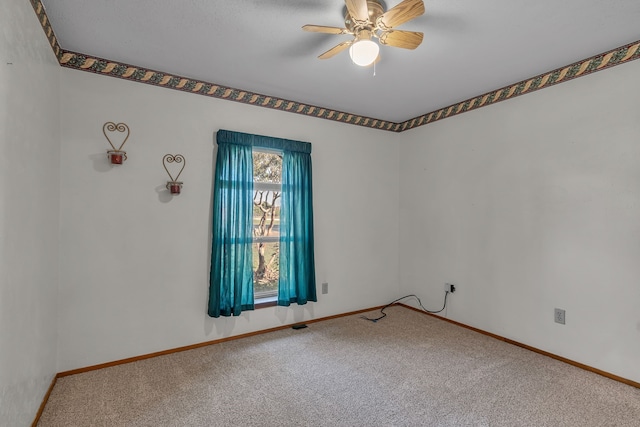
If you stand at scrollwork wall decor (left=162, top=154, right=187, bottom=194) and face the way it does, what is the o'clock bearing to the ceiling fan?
The ceiling fan is roughly at 11 o'clock from the scrollwork wall decor.

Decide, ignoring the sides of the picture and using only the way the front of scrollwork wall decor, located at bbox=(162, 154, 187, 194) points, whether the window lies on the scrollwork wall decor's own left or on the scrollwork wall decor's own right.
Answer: on the scrollwork wall decor's own left

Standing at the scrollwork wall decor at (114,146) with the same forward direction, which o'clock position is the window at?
The window is roughly at 9 o'clock from the scrollwork wall decor.

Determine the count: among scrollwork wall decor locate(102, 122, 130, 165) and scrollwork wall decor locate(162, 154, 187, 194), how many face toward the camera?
2

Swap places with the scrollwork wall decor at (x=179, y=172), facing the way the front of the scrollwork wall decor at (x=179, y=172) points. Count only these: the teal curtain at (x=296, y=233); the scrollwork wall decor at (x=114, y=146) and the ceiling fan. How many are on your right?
1

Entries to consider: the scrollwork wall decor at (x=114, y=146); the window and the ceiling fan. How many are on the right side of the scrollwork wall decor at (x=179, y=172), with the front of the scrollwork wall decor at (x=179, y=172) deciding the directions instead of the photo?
1

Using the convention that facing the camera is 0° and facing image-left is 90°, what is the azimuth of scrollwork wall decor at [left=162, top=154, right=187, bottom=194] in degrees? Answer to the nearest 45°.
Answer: approximately 0°

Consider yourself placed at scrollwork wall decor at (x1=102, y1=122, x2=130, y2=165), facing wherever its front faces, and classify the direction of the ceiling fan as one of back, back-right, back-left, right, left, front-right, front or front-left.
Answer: front-left

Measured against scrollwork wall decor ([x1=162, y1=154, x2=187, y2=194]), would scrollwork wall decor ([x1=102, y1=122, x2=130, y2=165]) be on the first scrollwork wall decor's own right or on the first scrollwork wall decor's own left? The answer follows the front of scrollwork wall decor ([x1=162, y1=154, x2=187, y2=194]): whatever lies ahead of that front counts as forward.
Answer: on the first scrollwork wall decor's own right

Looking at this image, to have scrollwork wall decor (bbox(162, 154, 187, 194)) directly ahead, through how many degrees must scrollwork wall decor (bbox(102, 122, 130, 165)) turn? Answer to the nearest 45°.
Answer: approximately 90° to its left
